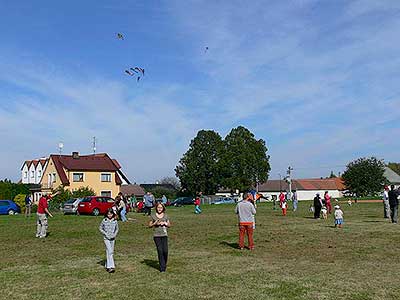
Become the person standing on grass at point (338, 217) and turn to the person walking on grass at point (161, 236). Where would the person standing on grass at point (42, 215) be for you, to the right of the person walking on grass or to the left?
right

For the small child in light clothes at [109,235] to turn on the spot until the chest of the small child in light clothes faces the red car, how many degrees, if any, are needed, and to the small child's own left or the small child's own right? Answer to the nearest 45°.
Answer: approximately 180°

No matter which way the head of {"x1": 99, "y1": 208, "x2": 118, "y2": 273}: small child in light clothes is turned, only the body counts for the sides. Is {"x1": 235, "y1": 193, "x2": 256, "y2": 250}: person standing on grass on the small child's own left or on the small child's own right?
on the small child's own left
